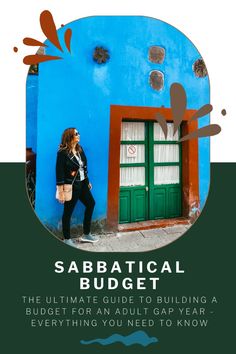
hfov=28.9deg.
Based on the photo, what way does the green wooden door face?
toward the camera

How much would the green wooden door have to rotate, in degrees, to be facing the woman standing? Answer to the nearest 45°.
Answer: approximately 45° to its right

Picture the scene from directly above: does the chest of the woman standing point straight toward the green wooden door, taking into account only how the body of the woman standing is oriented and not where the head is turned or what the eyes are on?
no

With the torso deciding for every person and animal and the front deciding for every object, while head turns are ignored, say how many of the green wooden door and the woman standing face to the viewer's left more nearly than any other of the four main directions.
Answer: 0

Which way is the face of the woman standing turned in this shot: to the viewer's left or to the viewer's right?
to the viewer's right

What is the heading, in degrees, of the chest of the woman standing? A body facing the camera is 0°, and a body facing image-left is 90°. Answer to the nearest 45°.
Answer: approximately 315°
